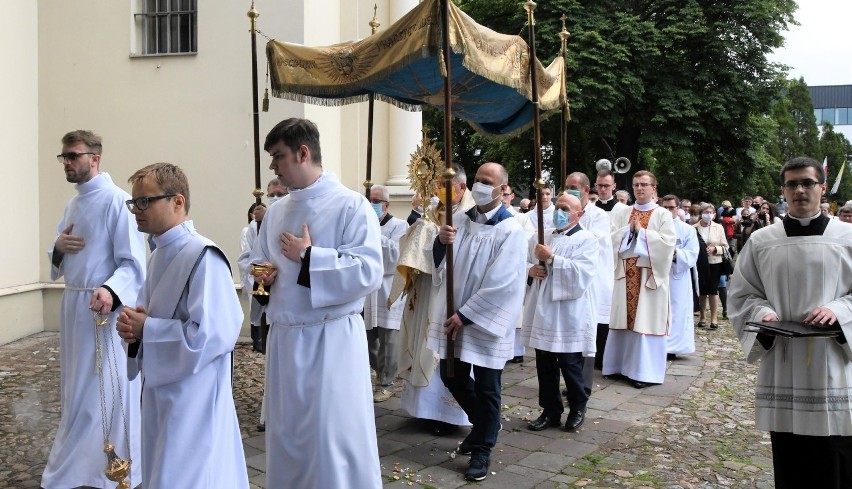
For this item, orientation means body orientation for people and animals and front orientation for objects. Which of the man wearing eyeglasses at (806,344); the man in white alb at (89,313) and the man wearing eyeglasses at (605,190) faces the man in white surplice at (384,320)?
the man wearing eyeglasses at (605,190)

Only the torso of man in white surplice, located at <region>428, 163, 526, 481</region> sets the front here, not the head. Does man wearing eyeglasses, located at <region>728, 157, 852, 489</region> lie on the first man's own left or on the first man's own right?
on the first man's own left

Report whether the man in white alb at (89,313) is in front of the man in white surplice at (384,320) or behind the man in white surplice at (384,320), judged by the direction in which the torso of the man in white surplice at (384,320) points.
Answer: in front

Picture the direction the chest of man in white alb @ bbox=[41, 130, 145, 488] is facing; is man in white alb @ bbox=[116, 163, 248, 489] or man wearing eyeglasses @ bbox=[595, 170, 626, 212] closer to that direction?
the man in white alb

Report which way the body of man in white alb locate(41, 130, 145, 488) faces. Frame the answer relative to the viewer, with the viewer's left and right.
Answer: facing the viewer and to the left of the viewer

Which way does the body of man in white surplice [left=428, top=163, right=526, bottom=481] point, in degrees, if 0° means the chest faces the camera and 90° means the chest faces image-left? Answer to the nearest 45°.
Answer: approximately 45°

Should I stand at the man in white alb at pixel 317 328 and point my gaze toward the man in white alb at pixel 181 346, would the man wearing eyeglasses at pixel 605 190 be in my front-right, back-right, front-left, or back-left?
back-right

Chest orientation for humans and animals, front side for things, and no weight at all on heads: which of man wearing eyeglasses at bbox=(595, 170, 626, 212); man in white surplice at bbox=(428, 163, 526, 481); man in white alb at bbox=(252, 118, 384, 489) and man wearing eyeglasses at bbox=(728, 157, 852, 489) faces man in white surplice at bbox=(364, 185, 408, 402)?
man wearing eyeglasses at bbox=(595, 170, 626, 212)

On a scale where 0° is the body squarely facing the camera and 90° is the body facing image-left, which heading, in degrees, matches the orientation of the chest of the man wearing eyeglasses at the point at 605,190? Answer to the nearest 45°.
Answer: approximately 45°

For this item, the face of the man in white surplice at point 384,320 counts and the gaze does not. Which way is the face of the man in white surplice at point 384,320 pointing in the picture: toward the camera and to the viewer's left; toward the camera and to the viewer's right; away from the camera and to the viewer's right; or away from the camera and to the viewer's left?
toward the camera and to the viewer's left

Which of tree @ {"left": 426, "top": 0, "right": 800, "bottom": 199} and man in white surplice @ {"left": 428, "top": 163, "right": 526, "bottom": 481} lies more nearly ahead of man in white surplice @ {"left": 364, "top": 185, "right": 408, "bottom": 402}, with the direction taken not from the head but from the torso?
the man in white surplice @ {"left": 428, "top": 163, "right": 526, "bottom": 481}
